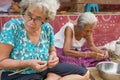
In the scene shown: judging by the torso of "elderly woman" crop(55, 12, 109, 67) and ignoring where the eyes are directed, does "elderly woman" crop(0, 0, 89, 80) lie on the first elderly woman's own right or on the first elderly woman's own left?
on the first elderly woman's own right
